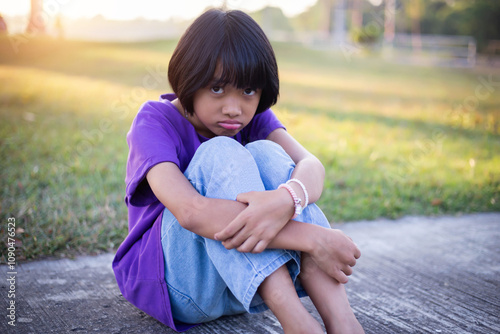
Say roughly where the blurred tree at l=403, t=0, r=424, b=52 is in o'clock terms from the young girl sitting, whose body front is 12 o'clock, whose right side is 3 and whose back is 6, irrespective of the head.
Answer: The blurred tree is roughly at 8 o'clock from the young girl sitting.

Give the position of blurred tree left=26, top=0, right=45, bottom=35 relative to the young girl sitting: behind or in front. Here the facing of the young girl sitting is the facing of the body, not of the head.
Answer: behind

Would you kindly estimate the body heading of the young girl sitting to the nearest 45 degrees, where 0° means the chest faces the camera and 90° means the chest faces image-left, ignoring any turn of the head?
approximately 315°
